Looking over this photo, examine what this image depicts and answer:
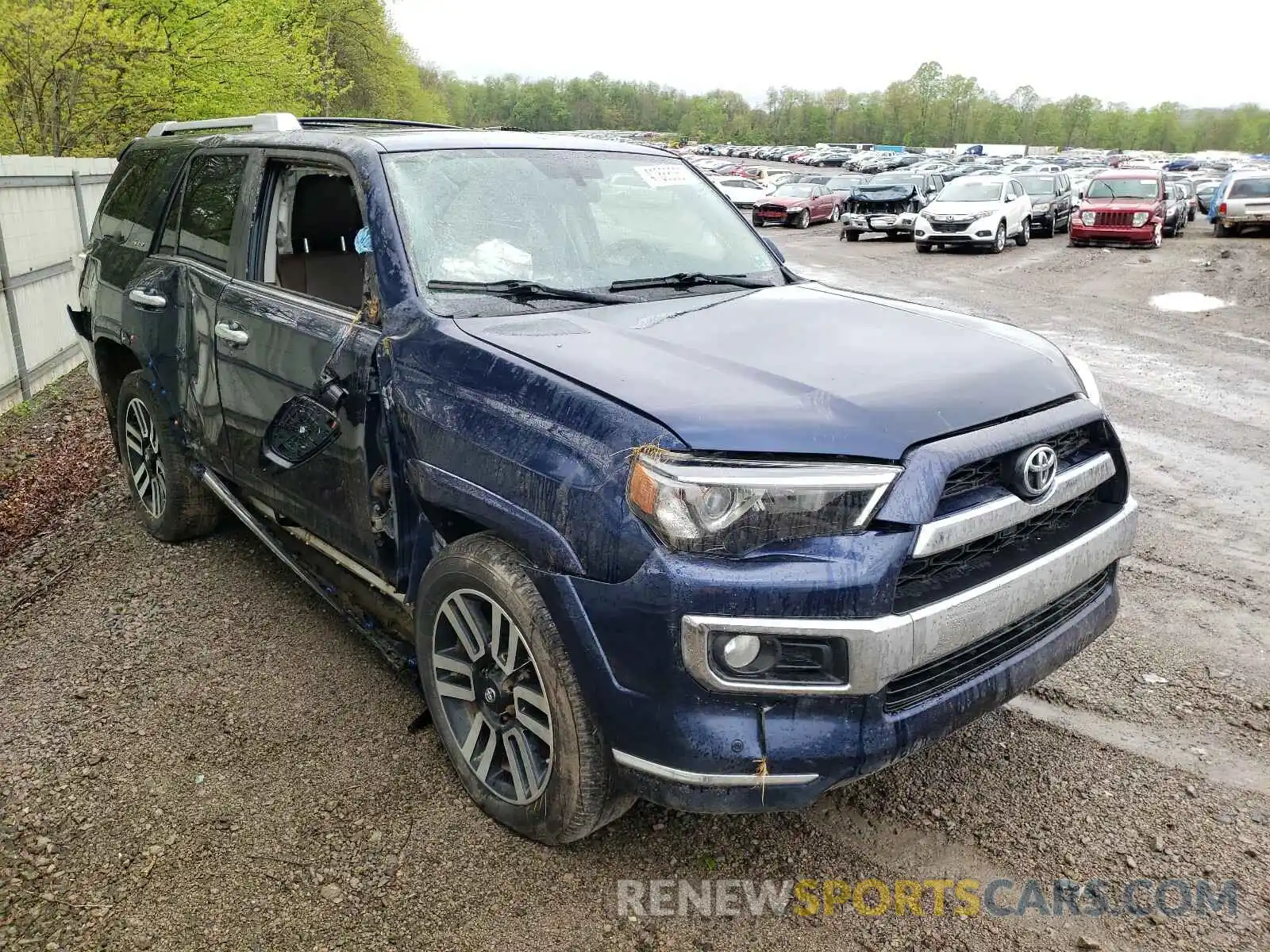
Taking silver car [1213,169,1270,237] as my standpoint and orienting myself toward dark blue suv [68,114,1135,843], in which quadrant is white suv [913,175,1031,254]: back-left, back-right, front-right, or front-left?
front-right

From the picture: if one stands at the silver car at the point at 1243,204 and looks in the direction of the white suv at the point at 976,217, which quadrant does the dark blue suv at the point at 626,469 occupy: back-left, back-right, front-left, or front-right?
front-left

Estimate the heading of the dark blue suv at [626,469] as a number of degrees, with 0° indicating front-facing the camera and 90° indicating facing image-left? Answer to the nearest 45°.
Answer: approximately 315°

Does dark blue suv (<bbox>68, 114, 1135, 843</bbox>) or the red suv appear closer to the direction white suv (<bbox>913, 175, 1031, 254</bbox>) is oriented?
the dark blue suv

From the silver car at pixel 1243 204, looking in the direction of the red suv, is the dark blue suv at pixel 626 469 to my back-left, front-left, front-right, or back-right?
front-left

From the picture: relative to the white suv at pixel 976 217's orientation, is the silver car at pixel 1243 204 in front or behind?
behind

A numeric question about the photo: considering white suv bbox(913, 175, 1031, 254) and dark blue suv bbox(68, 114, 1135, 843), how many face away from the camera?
0

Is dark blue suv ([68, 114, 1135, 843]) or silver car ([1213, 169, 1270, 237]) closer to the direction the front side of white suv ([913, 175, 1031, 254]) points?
the dark blue suv

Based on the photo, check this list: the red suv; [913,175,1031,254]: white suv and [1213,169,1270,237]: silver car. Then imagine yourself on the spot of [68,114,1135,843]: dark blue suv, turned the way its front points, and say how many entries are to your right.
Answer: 0

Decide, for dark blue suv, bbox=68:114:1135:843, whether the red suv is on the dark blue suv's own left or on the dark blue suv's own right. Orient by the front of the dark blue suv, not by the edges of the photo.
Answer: on the dark blue suv's own left

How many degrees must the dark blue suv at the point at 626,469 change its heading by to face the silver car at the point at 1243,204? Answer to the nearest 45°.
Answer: approximately 90° to its left

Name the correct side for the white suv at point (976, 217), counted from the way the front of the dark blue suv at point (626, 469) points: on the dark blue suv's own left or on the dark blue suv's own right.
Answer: on the dark blue suv's own left

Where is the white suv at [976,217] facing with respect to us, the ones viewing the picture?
facing the viewer and to the left of the viewer
